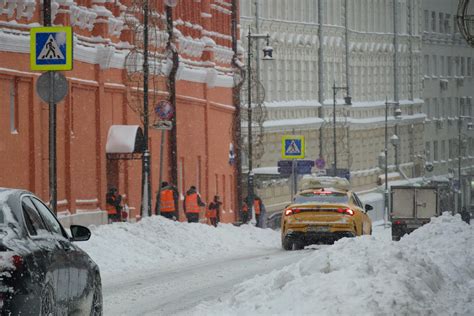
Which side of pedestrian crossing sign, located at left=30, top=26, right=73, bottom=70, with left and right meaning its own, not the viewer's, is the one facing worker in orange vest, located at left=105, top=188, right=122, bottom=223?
back

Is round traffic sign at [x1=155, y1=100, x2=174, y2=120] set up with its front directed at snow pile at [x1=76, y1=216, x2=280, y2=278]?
yes

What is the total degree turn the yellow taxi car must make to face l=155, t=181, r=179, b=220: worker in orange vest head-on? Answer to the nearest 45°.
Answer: approximately 45° to its left

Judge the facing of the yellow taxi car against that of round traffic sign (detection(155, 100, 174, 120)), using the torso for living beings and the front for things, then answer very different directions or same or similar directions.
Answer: very different directions

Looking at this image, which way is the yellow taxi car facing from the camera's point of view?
away from the camera

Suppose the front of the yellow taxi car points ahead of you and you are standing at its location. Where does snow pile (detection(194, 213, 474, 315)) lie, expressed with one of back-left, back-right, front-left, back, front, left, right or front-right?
back

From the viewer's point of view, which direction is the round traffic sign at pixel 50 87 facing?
away from the camera

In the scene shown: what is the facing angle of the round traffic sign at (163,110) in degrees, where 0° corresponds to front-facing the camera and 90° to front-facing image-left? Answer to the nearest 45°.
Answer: approximately 0°

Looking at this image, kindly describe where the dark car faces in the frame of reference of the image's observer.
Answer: facing away from the viewer and to the right of the viewer

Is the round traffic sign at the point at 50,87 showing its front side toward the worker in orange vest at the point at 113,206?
yes
